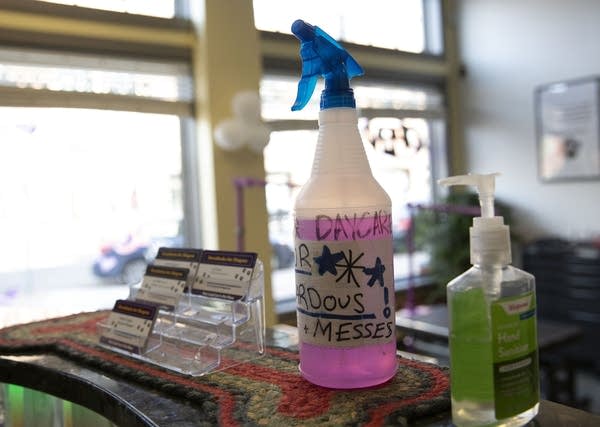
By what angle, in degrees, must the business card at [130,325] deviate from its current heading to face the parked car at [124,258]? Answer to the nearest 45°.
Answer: approximately 135° to its right

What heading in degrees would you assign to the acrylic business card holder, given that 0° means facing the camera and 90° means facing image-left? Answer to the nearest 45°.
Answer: approximately 45°

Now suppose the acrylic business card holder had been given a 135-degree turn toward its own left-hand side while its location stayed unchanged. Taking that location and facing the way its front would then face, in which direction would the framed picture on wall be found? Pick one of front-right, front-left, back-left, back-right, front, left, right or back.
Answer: front-left

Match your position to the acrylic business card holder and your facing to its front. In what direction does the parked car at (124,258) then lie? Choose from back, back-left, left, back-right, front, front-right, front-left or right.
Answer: back-right

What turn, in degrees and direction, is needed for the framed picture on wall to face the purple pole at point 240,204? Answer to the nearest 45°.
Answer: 0° — it already faces it
